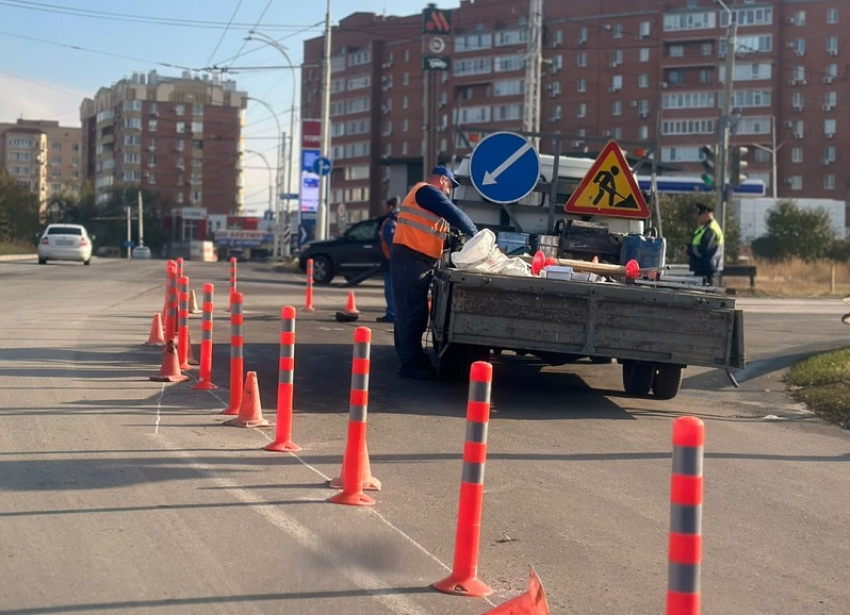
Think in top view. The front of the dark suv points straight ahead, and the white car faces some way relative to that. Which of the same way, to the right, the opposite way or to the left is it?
to the right

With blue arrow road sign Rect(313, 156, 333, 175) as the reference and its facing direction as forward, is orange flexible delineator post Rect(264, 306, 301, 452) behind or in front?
in front

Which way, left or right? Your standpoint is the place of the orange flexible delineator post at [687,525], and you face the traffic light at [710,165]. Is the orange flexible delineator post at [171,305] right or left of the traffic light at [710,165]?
left

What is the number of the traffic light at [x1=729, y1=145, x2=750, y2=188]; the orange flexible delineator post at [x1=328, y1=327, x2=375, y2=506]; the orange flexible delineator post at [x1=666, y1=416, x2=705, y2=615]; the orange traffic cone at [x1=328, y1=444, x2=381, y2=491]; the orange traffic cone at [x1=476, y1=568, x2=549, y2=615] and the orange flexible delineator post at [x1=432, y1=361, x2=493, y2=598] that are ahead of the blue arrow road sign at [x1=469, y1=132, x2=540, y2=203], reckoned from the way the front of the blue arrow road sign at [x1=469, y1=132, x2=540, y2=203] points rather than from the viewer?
5

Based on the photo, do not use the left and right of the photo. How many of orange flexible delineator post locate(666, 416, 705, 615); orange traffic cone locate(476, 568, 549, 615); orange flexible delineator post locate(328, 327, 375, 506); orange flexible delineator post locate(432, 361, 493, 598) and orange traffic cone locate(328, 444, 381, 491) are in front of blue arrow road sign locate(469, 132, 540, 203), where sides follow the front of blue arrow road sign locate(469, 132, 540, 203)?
5

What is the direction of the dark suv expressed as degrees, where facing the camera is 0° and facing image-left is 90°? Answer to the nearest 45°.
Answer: approximately 90°

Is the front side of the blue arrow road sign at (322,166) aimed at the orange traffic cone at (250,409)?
yes

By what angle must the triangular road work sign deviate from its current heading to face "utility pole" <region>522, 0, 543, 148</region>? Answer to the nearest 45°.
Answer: approximately 180°

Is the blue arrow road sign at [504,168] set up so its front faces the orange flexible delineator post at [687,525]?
yes

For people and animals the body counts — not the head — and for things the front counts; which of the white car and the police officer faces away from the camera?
the white car

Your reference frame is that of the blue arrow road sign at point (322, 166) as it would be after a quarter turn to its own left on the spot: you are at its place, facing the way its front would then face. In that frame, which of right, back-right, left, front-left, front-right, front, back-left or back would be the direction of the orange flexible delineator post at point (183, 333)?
right

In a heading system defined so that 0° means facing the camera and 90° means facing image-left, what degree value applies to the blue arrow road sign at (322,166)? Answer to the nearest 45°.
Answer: approximately 0°

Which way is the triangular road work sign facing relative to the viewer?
toward the camera
